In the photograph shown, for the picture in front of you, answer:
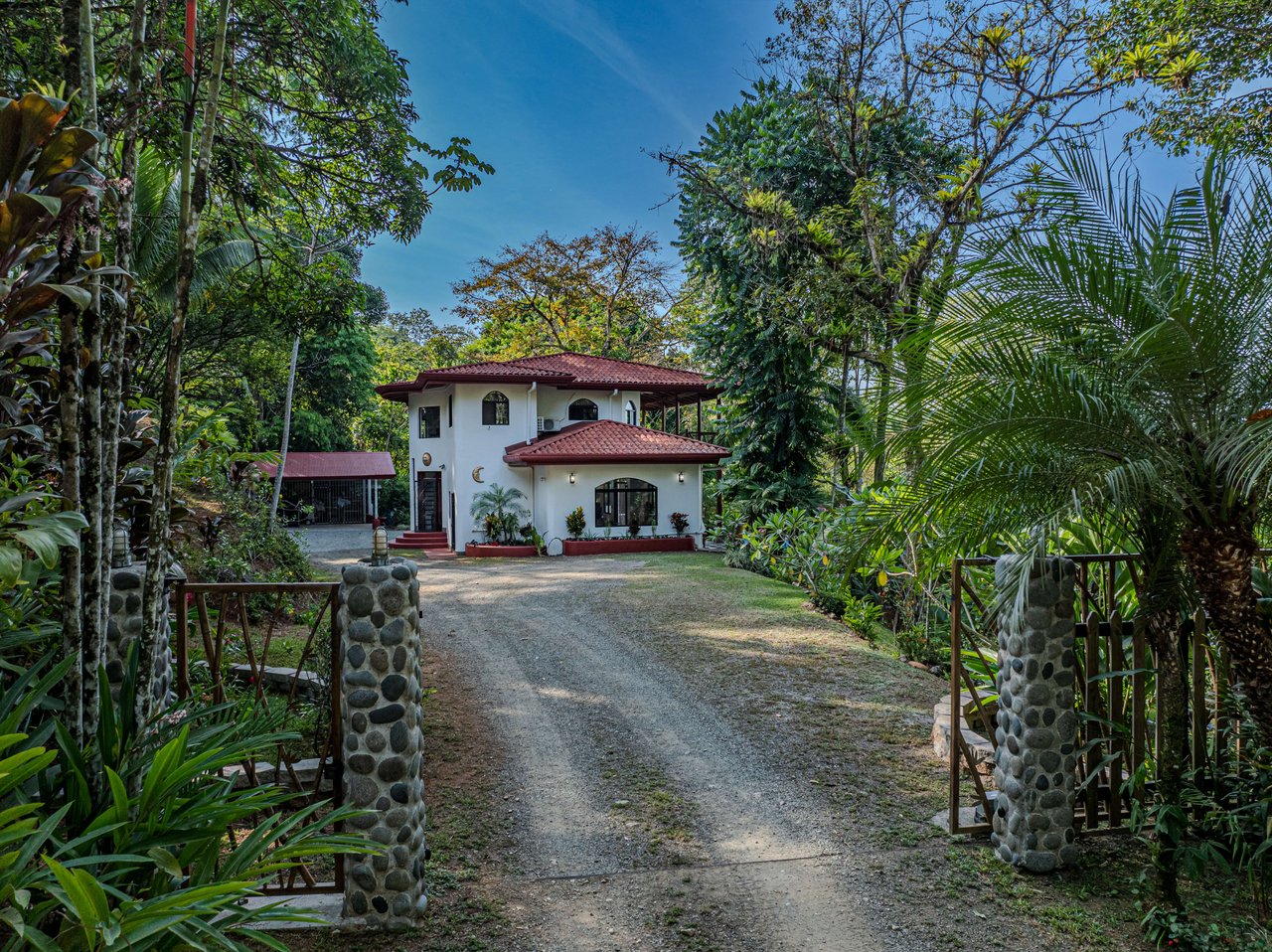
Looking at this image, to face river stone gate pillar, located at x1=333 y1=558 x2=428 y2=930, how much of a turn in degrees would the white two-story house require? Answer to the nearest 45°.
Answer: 0° — it already faces it

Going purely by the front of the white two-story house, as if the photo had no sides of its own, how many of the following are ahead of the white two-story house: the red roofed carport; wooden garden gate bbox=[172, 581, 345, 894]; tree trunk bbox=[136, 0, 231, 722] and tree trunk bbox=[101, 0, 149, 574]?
3

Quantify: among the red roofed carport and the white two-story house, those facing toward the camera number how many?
2

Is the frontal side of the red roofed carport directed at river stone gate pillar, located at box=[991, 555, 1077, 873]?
yes

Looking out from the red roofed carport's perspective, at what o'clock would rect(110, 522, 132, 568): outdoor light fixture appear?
The outdoor light fixture is roughly at 12 o'clock from the red roofed carport.

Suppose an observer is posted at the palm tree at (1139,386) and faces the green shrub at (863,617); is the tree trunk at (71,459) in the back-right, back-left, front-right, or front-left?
back-left
